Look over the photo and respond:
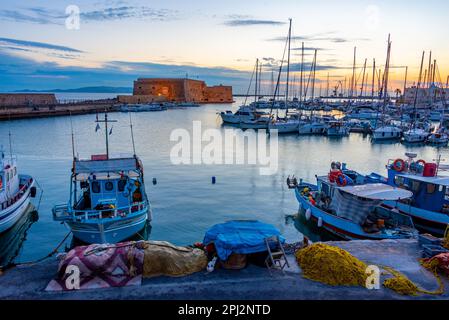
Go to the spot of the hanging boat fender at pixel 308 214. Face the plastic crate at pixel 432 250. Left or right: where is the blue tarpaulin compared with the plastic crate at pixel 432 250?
right

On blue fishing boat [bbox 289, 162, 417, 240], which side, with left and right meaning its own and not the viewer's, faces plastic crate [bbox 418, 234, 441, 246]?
back

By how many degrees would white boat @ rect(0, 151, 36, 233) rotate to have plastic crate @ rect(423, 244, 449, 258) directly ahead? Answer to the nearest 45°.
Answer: approximately 90° to its right

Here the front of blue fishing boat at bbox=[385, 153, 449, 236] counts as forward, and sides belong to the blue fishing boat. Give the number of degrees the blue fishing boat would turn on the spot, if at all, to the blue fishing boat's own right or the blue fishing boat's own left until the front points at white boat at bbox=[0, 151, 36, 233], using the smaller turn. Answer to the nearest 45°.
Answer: approximately 90° to the blue fishing boat's own left

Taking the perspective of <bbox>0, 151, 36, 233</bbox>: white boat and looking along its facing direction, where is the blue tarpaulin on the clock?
The blue tarpaulin is roughly at 4 o'clock from the white boat.

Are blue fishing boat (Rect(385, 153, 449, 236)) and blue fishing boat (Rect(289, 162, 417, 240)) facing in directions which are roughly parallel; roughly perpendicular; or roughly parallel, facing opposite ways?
roughly parallel

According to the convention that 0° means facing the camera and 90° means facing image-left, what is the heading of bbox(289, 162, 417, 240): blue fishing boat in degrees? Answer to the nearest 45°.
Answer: approximately 135°

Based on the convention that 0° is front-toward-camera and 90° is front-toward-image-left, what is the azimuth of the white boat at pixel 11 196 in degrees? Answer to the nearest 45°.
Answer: approximately 225°

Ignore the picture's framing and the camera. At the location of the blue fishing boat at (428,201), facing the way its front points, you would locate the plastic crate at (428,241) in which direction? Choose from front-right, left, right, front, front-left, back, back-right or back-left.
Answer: back-left

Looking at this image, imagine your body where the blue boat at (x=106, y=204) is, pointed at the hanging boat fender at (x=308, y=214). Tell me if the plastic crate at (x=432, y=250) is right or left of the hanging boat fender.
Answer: right

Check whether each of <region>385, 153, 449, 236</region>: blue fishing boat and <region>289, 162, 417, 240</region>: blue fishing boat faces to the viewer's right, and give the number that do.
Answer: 0

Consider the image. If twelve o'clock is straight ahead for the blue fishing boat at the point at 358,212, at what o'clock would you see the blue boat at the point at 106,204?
The blue boat is roughly at 10 o'clock from the blue fishing boat.

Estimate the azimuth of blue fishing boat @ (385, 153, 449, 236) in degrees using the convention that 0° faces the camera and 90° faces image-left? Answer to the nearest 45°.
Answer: approximately 135°

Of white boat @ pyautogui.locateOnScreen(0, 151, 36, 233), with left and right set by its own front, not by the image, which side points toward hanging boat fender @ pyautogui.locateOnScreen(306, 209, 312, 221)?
right

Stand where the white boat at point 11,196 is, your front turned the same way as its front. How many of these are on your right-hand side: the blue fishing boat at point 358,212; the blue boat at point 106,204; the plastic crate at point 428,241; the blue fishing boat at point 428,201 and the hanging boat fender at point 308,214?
5
